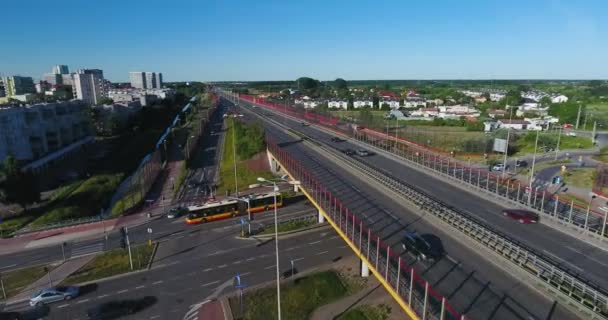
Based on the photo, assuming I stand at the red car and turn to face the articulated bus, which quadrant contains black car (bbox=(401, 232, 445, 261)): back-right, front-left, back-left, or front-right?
front-left
